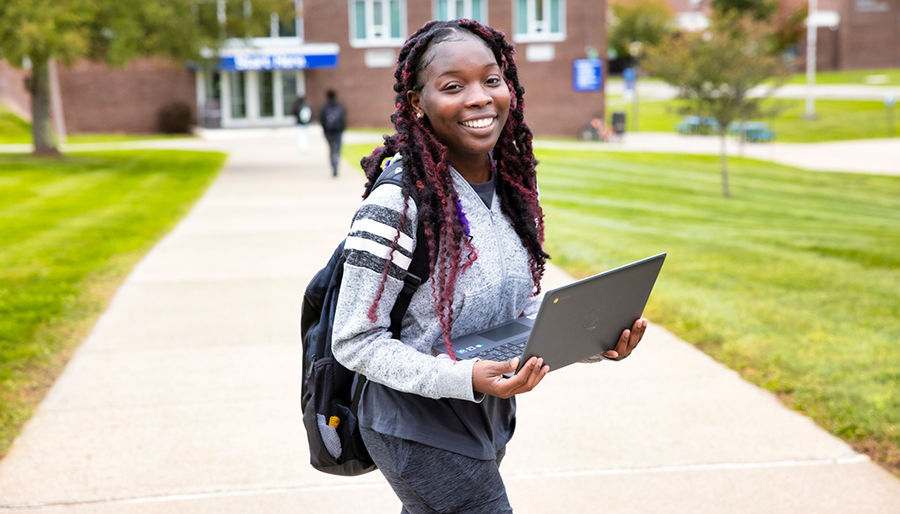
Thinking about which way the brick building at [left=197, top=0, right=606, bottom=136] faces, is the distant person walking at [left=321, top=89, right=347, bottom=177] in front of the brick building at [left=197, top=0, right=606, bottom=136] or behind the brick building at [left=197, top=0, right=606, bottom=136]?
in front

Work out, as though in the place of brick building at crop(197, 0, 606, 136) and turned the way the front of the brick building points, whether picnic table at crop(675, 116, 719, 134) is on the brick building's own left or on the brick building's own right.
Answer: on the brick building's own left

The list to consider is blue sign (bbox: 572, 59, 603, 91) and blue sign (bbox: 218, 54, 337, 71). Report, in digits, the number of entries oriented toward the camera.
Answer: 2

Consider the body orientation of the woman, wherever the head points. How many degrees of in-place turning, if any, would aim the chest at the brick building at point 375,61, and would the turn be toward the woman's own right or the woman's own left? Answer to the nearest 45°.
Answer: approximately 135° to the woman's own left

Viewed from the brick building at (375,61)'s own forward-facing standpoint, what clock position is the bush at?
The bush is roughly at 3 o'clock from the brick building.

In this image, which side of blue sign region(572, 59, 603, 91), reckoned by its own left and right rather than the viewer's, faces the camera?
front

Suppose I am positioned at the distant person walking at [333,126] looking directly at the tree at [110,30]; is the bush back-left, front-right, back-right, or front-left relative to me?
front-right

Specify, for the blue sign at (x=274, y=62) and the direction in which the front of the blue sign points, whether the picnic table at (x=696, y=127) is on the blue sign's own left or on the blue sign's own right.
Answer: on the blue sign's own left

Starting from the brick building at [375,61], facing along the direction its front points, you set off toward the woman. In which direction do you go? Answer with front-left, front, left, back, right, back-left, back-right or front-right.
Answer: front

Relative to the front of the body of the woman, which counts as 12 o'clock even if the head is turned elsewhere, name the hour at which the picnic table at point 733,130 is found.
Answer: The picnic table is roughly at 8 o'clock from the woman.
